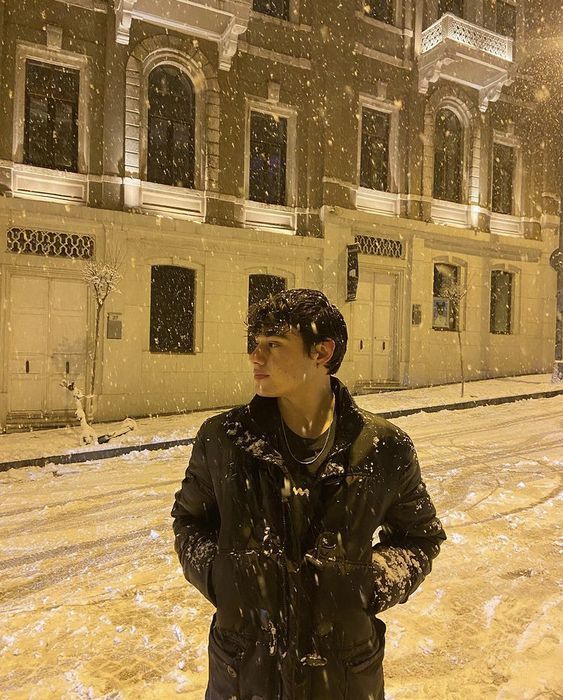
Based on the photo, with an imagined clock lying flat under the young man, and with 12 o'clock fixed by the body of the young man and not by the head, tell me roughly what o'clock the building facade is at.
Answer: The building facade is roughly at 6 o'clock from the young man.

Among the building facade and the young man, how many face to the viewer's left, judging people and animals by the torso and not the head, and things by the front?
0

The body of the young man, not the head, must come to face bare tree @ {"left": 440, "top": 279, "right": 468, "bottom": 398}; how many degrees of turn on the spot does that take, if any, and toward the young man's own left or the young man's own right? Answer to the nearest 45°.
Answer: approximately 180°

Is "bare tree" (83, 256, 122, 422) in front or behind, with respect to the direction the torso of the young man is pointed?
behind

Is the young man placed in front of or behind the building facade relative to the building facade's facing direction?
in front

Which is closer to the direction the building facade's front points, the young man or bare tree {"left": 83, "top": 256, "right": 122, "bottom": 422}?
the young man

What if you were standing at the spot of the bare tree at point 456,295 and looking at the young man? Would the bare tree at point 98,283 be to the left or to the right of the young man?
right

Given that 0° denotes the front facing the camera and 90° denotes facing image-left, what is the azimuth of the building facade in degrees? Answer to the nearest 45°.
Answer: approximately 315°

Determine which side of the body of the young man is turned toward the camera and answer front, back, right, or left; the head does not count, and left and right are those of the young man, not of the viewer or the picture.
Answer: front

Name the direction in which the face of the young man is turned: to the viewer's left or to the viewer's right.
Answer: to the viewer's left
